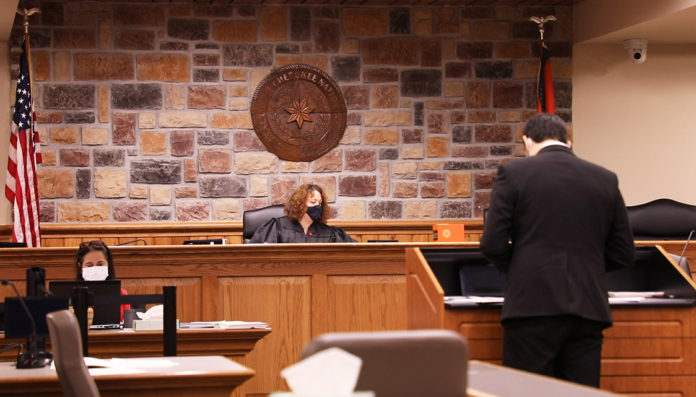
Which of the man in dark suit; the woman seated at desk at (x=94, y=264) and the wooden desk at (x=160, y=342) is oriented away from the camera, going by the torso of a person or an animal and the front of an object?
the man in dark suit

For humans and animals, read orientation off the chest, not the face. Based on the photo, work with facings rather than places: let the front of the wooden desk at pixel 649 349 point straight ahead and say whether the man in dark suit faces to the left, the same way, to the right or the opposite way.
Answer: the opposite way

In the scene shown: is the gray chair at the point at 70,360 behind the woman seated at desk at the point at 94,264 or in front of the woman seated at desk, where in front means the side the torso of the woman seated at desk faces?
in front

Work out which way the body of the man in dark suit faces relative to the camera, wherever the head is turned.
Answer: away from the camera

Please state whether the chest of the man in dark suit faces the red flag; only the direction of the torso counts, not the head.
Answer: yes

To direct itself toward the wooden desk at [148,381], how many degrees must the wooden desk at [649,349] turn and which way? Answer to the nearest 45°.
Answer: approximately 45° to its right

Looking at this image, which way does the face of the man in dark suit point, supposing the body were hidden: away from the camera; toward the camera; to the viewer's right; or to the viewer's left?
away from the camera

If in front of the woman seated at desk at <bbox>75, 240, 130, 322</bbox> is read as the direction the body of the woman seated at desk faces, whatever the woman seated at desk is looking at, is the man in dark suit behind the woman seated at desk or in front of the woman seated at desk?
in front

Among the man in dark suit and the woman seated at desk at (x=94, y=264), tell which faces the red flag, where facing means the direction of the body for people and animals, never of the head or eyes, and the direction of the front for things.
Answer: the man in dark suit

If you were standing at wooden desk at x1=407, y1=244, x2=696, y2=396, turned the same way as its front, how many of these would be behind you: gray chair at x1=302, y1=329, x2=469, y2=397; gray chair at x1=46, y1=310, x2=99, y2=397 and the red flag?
1
